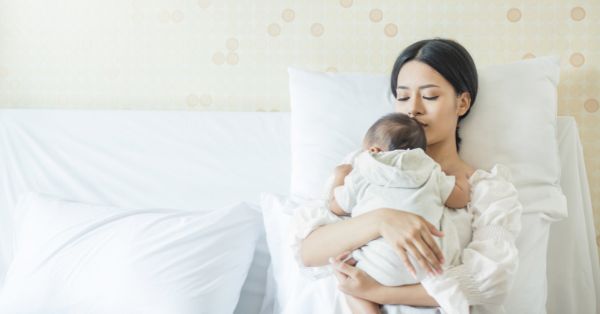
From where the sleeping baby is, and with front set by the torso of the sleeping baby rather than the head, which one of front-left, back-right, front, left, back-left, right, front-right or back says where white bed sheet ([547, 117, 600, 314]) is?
front-right

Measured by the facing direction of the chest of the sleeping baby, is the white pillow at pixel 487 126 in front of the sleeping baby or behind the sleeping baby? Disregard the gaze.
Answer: in front

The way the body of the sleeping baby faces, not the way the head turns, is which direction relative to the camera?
away from the camera

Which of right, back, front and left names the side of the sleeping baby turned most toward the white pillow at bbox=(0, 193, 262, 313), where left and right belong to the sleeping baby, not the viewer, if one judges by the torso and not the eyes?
left
